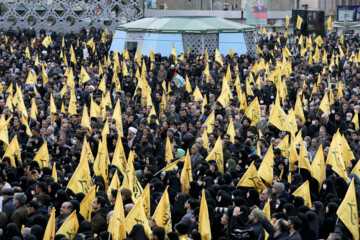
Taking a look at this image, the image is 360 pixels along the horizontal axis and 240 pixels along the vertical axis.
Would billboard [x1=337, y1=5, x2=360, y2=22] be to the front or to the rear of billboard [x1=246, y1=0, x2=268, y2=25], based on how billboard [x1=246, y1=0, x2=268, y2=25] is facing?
to the rear

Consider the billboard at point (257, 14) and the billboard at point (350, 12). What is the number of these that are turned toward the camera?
2

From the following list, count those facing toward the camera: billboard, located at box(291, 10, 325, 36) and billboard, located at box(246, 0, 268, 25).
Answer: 2

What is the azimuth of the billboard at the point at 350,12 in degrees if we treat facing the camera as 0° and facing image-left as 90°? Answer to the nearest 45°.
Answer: approximately 0°

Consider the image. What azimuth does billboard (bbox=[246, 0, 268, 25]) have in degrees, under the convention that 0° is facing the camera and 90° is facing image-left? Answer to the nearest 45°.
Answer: approximately 0°

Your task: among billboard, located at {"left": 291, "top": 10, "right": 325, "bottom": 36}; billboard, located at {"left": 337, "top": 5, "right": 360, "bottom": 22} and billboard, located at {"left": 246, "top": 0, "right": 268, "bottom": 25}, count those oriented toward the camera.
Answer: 3
